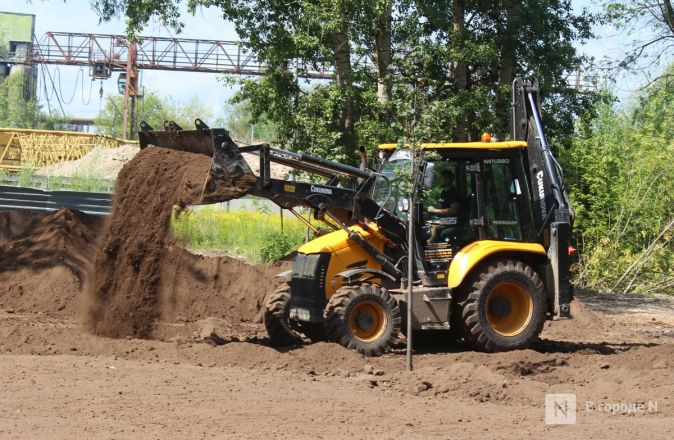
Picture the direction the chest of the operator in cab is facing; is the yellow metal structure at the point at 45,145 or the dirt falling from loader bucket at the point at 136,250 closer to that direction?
the dirt falling from loader bucket

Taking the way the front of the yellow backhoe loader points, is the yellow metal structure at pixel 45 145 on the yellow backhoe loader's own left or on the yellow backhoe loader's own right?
on the yellow backhoe loader's own right

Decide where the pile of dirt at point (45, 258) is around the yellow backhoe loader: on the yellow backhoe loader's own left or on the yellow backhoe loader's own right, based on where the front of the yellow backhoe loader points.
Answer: on the yellow backhoe loader's own right

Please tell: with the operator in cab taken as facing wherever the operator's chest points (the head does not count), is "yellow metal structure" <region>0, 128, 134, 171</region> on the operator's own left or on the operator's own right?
on the operator's own right

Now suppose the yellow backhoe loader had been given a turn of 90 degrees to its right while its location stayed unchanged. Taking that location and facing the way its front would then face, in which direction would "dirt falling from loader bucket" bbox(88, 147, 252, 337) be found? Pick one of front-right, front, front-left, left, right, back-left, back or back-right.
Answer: front-left

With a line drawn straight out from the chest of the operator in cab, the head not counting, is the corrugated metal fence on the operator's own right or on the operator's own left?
on the operator's own right

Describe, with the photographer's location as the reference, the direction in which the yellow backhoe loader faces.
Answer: facing the viewer and to the left of the viewer

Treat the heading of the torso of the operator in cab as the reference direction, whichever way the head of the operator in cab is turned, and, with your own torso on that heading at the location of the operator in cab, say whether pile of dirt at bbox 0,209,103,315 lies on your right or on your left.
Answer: on your right

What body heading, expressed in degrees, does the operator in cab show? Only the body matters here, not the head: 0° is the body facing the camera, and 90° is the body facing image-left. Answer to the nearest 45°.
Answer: approximately 45°
